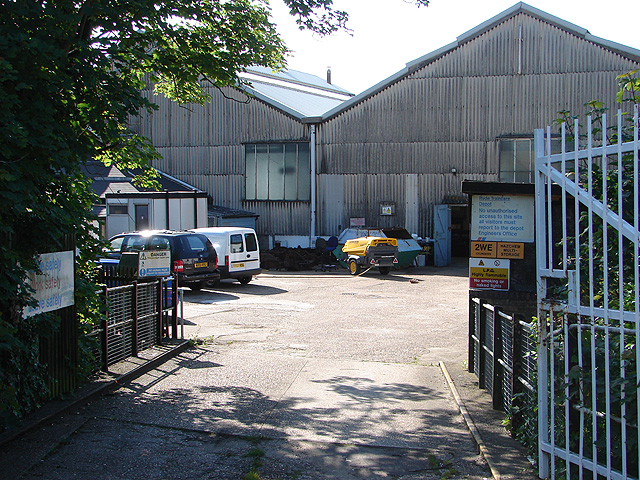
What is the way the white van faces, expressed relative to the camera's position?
facing away from the viewer and to the left of the viewer

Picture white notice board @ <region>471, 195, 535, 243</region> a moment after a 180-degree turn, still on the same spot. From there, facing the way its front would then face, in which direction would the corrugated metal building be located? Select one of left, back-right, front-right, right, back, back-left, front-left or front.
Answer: front

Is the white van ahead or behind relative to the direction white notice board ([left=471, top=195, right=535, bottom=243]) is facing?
behind

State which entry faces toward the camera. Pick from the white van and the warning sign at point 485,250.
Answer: the warning sign

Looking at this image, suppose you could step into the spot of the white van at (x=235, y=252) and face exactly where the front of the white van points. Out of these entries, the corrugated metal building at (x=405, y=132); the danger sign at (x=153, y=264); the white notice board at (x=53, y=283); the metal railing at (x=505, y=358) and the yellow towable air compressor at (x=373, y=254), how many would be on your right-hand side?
2

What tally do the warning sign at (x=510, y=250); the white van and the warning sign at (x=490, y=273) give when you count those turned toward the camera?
2

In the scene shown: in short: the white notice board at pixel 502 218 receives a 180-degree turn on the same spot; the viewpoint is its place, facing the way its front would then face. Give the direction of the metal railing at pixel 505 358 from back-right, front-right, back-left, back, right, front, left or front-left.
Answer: back

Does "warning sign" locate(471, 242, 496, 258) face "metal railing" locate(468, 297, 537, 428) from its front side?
yes

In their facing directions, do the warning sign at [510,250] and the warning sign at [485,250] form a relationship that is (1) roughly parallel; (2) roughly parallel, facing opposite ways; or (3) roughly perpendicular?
roughly parallel

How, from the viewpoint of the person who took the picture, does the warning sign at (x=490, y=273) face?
facing the viewer

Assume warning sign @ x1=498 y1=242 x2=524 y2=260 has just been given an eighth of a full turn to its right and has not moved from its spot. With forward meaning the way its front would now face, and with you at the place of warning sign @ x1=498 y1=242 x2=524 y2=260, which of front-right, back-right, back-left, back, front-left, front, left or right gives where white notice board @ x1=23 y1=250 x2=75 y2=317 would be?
front

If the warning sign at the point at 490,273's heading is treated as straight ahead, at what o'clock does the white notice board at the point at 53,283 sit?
The white notice board is roughly at 2 o'clock from the warning sign.

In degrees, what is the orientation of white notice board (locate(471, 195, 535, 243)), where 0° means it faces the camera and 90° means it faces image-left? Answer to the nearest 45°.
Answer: approximately 0°

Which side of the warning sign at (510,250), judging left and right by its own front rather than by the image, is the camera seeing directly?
front

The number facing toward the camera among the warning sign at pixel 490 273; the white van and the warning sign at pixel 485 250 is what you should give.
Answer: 2

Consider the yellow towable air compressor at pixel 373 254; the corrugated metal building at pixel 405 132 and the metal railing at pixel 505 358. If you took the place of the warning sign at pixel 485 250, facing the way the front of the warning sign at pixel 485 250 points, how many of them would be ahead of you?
1
